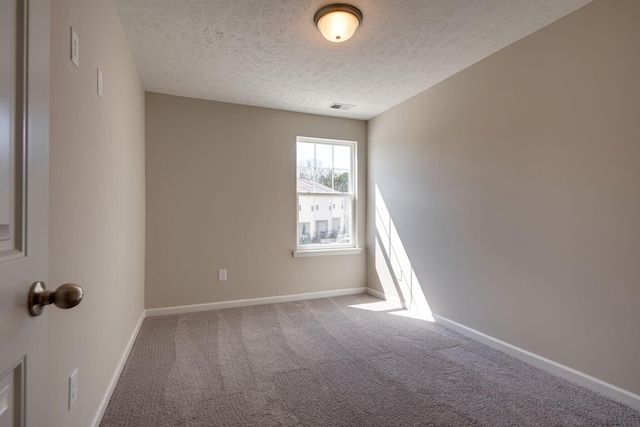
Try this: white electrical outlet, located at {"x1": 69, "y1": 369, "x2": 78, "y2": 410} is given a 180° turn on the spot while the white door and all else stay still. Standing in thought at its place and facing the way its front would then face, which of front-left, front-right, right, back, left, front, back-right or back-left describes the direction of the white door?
left

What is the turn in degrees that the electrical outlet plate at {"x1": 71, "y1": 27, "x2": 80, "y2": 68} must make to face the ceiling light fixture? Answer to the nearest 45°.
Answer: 0° — it already faces it

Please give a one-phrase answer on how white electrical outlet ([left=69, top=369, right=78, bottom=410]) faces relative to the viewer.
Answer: facing to the right of the viewer

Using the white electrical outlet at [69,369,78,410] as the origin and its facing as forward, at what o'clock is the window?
The window is roughly at 11 o'clock from the white electrical outlet.

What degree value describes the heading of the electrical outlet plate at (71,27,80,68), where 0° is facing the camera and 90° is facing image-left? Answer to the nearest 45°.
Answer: approximately 270°

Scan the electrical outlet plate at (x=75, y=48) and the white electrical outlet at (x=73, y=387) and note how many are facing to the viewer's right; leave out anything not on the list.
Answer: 2

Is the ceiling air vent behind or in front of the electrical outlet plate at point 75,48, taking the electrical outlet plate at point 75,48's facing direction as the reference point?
in front

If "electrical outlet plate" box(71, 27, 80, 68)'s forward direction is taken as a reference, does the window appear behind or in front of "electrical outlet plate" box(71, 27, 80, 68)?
in front
